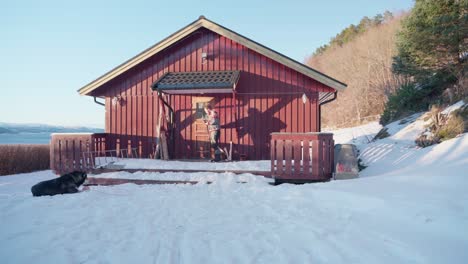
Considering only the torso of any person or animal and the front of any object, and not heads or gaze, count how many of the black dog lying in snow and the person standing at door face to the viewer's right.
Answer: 1

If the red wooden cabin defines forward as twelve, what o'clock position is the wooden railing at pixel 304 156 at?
The wooden railing is roughly at 11 o'clock from the red wooden cabin.

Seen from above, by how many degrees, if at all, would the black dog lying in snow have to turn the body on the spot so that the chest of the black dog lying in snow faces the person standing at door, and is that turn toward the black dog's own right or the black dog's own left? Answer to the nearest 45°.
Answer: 0° — it already faces them

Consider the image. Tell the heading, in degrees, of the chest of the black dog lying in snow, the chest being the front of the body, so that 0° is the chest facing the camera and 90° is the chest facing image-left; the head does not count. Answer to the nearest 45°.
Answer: approximately 270°

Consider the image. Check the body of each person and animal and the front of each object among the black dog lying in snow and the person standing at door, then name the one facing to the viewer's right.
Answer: the black dog lying in snow

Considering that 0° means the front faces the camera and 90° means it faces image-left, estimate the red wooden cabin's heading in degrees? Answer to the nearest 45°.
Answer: approximately 0°

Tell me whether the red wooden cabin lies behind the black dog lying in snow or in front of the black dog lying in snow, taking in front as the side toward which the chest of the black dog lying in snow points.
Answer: in front

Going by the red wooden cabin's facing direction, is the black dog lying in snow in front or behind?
in front
